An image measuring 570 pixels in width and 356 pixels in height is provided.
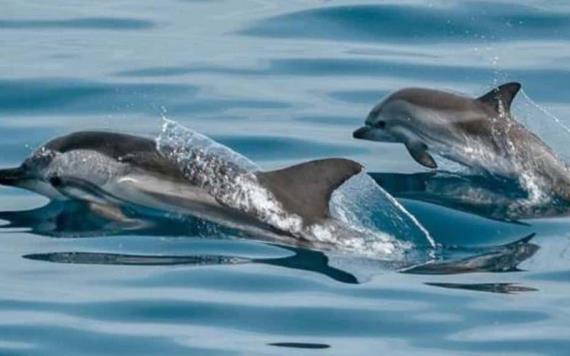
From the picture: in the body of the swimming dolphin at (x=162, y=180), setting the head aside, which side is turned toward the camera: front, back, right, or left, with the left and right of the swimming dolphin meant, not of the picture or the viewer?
left

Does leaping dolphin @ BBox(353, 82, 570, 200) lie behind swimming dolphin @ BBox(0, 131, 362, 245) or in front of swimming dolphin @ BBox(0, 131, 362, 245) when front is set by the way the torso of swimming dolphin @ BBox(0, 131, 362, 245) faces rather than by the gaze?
behind

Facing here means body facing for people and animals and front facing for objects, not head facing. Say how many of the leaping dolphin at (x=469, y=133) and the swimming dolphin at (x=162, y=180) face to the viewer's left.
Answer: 2

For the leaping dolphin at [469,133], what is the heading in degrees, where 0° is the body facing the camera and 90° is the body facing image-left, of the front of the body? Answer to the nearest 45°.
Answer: approximately 90°
